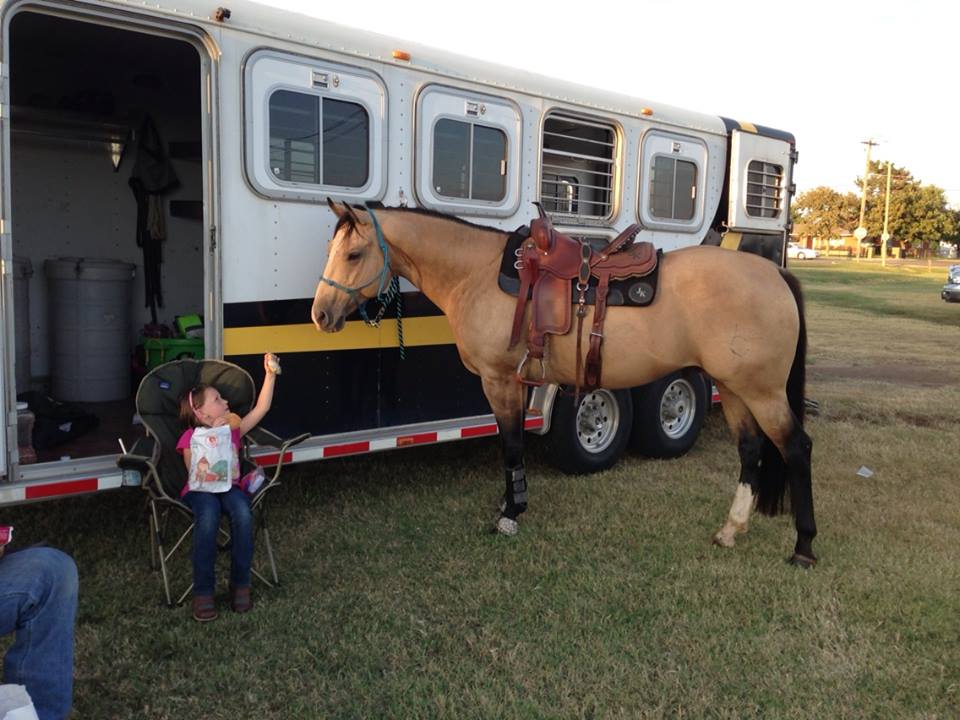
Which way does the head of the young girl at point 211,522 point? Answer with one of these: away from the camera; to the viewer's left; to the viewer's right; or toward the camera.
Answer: to the viewer's right

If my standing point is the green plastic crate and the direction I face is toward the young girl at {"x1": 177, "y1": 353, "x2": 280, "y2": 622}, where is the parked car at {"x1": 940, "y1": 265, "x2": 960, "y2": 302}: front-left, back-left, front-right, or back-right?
back-left

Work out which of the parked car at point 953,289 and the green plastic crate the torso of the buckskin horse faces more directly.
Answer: the green plastic crate

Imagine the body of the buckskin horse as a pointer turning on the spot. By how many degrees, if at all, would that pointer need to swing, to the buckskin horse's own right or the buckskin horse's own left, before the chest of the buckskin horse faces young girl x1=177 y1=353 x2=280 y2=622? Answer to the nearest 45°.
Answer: approximately 45° to the buckskin horse's own left

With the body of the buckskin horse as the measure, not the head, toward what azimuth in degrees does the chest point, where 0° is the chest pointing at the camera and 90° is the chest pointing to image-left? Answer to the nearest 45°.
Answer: approximately 90°

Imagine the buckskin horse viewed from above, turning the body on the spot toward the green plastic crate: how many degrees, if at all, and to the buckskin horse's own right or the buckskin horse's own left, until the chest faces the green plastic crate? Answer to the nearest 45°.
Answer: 0° — it already faces it

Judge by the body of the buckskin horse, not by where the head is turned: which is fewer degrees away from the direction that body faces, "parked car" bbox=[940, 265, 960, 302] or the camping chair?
the camping chair
